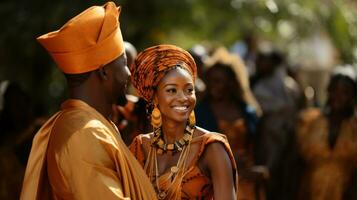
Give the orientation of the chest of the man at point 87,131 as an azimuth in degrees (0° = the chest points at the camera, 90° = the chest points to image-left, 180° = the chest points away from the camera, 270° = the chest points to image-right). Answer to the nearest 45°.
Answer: approximately 225°

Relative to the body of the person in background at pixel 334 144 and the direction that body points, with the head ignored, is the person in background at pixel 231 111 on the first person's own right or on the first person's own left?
on the first person's own right

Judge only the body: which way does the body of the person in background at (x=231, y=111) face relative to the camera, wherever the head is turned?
toward the camera

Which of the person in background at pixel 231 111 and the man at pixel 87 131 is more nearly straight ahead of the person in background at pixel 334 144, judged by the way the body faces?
the man

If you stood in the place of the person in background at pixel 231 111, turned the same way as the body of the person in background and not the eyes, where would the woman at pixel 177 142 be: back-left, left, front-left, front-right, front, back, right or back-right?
front

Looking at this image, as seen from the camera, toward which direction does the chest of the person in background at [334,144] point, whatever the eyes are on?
toward the camera

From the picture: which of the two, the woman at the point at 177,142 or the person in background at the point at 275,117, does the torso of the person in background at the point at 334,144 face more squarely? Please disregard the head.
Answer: the woman
